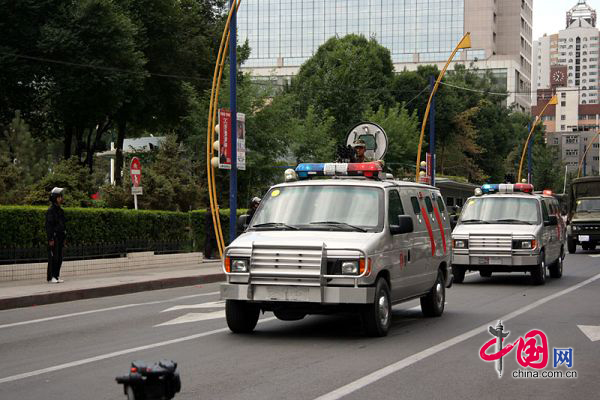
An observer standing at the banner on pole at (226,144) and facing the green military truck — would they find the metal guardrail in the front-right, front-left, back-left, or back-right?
back-left

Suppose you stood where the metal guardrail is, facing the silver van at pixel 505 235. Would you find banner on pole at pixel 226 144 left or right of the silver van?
left

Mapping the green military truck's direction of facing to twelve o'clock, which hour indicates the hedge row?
The hedge row is roughly at 1 o'clock from the green military truck.

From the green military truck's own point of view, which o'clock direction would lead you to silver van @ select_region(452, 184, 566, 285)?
The silver van is roughly at 12 o'clock from the green military truck.

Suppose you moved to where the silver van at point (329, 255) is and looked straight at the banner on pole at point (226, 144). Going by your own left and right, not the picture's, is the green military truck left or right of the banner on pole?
right

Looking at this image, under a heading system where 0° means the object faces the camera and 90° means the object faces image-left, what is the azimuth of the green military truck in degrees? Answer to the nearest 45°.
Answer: approximately 0°

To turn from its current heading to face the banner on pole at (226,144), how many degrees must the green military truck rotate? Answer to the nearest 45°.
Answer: approximately 45° to its right

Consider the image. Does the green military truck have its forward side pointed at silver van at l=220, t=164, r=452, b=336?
yes

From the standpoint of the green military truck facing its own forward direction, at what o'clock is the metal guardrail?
The metal guardrail is roughly at 1 o'clock from the green military truck.
